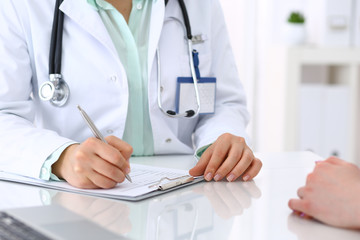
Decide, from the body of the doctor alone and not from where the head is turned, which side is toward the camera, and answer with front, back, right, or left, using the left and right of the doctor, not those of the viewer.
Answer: front

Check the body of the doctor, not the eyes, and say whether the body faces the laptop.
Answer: yes

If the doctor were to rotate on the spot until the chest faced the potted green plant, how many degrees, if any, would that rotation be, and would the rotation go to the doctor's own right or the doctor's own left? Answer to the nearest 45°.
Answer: approximately 135° to the doctor's own left

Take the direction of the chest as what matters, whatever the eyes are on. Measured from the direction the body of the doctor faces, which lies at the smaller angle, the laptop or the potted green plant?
the laptop
